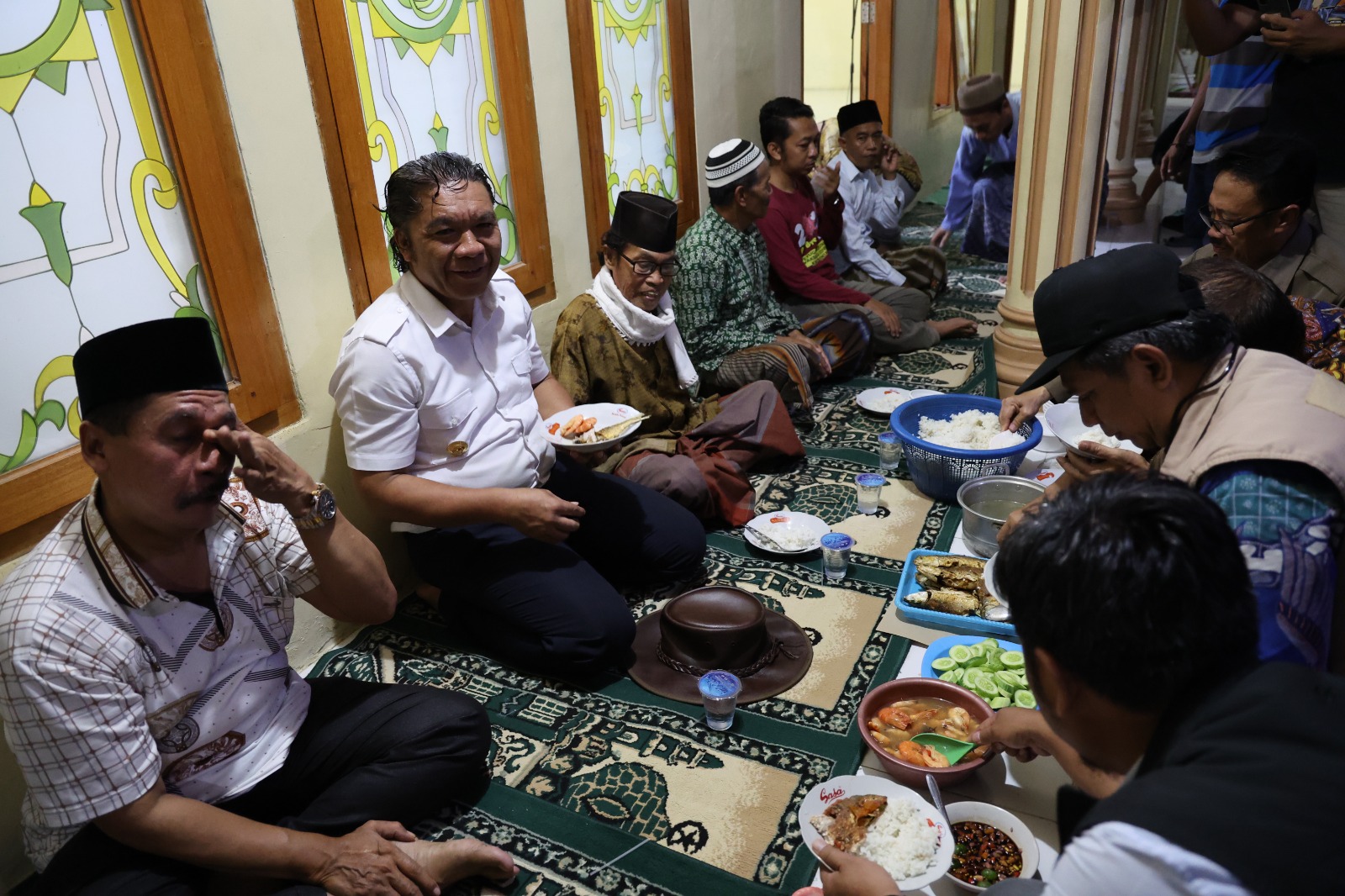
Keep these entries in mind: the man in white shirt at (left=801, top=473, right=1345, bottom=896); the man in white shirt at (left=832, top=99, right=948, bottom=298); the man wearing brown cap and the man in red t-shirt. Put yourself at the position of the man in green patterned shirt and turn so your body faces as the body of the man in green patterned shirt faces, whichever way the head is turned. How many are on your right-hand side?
1

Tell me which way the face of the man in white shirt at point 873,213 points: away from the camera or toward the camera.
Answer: toward the camera

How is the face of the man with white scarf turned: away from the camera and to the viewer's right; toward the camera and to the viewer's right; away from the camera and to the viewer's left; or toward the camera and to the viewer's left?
toward the camera and to the viewer's right

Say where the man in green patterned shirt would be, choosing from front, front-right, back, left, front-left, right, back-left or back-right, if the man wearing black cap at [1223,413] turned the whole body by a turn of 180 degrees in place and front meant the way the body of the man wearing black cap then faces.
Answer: back-left

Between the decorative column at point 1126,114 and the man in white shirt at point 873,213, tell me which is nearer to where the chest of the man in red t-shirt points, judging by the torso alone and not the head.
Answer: the decorative column

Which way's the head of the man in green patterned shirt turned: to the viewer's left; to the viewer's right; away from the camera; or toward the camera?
to the viewer's right

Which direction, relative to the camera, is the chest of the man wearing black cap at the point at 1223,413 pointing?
to the viewer's left

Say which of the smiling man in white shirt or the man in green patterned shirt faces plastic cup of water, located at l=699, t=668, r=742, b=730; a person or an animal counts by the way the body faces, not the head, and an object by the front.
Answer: the smiling man in white shirt

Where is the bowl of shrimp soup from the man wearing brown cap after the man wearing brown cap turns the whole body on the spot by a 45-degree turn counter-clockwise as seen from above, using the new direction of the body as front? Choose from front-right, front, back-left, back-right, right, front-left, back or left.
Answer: front

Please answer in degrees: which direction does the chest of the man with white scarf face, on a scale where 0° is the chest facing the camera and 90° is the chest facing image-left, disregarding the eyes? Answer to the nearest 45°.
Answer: approximately 315°

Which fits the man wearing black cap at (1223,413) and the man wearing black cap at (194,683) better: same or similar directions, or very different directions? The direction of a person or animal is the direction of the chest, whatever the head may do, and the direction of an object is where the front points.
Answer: very different directions

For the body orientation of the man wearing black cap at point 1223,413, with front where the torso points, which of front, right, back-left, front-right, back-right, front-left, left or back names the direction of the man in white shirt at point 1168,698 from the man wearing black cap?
left

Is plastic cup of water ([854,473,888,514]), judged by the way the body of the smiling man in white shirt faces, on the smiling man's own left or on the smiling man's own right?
on the smiling man's own left

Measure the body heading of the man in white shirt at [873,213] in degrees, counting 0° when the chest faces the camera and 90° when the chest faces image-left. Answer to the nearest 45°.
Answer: approximately 315°

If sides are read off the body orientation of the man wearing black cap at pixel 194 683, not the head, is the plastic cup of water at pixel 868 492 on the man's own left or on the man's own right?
on the man's own left

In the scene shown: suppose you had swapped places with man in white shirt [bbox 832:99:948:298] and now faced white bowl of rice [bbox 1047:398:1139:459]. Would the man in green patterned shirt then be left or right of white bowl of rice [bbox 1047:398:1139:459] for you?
right
